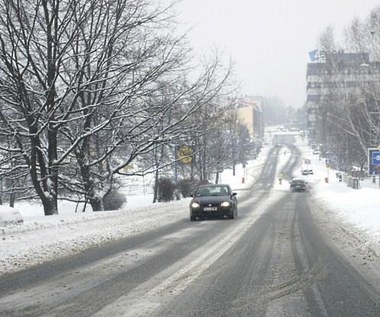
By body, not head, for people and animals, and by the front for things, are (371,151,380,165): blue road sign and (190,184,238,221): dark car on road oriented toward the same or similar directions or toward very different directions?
same or similar directions

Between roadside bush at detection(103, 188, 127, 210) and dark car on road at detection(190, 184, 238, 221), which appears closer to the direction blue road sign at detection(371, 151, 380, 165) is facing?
the dark car on road

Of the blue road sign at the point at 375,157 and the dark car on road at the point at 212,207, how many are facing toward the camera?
2

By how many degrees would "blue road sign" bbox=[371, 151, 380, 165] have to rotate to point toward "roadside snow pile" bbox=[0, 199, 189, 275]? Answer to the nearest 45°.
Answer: approximately 45° to its right

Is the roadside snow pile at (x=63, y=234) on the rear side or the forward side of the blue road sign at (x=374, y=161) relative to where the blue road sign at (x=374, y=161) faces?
on the forward side

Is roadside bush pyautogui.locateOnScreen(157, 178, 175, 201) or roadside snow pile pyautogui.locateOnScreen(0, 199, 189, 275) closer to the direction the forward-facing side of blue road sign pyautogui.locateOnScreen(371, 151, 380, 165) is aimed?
the roadside snow pile

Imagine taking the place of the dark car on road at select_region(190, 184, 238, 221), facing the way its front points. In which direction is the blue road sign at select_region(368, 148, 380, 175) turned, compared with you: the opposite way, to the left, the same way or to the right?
the same way

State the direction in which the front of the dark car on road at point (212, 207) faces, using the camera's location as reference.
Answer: facing the viewer

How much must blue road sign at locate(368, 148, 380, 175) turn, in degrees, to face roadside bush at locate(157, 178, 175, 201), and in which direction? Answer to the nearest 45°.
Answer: approximately 90° to its right

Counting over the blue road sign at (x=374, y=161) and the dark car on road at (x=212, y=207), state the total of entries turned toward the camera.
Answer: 2

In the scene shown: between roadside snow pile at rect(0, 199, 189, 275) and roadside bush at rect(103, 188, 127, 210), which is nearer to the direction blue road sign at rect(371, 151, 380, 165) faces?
the roadside snow pile

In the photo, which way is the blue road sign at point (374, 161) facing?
toward the camera

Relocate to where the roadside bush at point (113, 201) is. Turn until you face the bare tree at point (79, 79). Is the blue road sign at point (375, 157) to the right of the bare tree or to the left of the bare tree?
left
